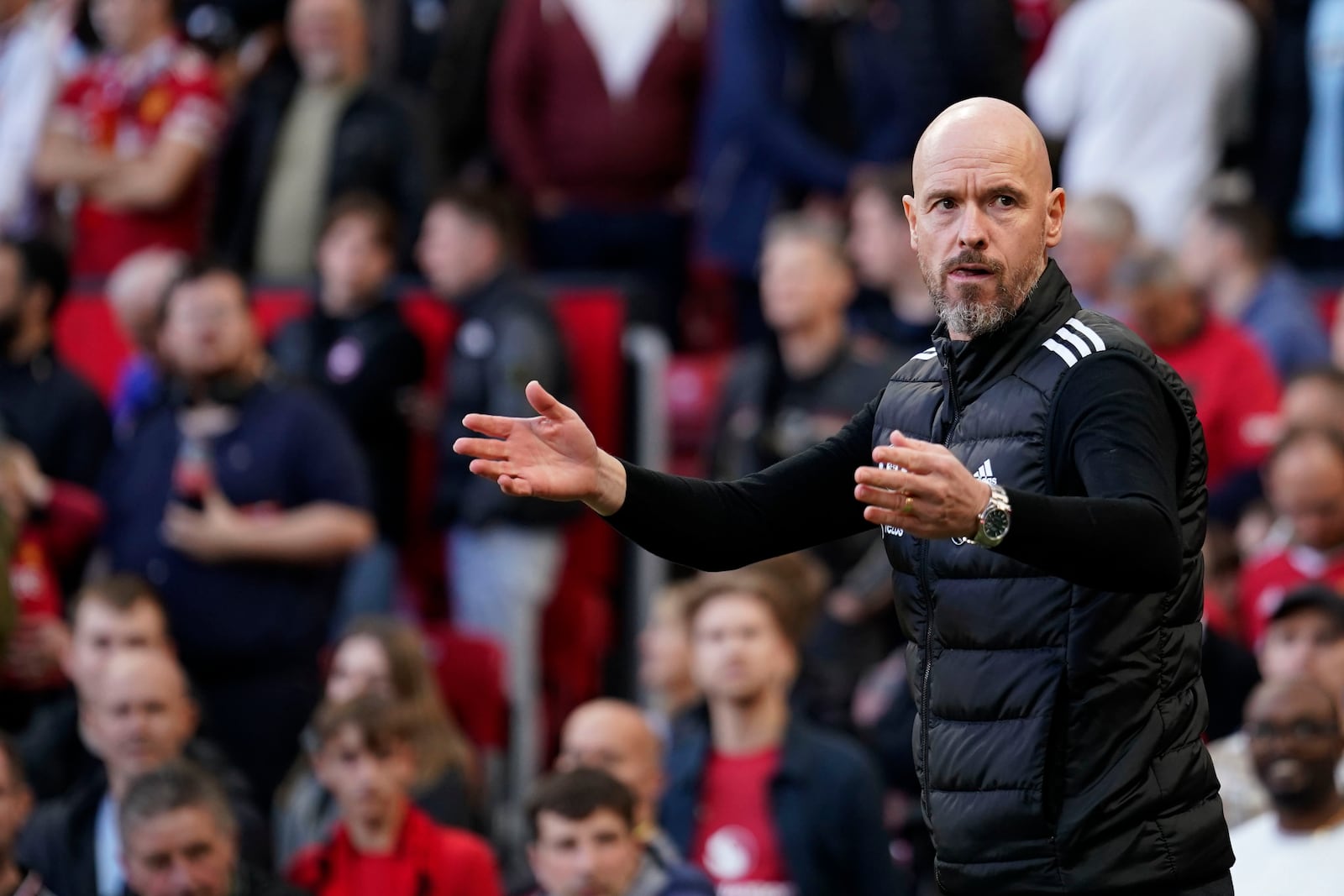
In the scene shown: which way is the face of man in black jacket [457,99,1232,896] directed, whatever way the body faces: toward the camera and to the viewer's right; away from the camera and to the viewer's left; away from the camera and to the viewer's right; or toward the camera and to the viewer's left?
toward the camera and to the viewer's left

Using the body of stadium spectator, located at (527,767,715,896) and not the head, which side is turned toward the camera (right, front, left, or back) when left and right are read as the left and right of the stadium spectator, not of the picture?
front

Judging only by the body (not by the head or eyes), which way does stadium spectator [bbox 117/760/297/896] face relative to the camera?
toward the camera
